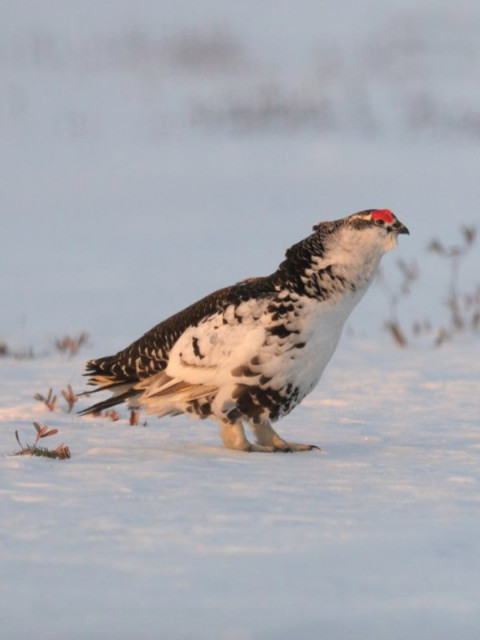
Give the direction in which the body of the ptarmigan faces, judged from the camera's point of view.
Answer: to the viewer's right

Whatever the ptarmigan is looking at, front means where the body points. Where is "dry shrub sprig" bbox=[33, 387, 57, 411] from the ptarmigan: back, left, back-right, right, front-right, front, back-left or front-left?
back-left
